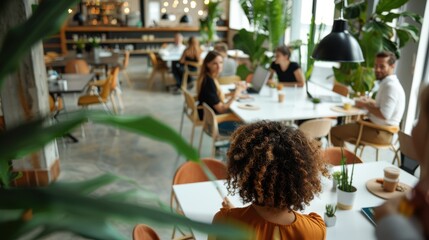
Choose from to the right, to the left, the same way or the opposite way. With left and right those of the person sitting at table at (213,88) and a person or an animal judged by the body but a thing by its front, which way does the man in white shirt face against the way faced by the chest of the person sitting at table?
the opposite way

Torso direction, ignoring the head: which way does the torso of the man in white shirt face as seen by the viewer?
to the viewer's left

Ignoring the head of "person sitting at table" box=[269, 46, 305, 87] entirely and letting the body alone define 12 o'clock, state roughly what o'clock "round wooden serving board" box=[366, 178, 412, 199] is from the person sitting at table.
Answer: The round wooden serving board is roughly at 12 o'clock from the person sitting at table.

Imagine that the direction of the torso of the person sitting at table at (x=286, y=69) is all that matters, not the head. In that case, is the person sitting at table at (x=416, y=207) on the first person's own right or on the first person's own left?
on the first person's own left

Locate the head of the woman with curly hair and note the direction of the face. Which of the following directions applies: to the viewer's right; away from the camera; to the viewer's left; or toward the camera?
away from the camera

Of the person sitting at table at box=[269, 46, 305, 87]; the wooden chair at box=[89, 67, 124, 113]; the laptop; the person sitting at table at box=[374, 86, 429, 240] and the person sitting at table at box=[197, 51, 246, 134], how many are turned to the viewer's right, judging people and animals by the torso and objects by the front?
1

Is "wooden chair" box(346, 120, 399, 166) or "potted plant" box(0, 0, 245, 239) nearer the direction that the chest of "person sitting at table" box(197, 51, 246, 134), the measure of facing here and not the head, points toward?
the wooden chair

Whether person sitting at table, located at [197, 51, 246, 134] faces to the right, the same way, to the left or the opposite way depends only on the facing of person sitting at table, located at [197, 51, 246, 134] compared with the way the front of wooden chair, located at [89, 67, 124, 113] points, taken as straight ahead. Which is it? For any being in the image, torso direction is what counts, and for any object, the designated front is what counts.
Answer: the opposite way

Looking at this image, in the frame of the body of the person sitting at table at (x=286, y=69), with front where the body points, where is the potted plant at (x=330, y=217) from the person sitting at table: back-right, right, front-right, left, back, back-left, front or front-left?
front-left

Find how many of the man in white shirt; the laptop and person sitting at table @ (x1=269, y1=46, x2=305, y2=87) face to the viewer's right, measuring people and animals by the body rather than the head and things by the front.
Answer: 0

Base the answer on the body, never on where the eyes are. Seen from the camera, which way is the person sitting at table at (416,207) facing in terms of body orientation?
to the viewer's left

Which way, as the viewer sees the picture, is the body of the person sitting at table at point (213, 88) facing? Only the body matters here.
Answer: to the viewer's right

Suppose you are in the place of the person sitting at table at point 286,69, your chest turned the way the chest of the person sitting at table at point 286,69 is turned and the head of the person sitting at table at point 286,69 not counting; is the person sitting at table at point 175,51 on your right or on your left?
on your right

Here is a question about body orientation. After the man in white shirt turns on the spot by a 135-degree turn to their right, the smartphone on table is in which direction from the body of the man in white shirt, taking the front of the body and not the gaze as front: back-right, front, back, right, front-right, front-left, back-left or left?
back-right

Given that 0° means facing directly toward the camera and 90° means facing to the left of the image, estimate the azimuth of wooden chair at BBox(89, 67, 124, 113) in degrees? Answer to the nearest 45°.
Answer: approximately 90°

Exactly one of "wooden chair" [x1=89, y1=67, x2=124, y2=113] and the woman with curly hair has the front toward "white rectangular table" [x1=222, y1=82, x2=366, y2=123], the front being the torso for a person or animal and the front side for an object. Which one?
the woman with curly hair

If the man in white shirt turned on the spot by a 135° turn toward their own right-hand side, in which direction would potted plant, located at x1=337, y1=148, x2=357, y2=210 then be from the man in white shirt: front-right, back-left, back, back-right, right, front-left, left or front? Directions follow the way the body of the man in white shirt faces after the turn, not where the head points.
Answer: back-right
